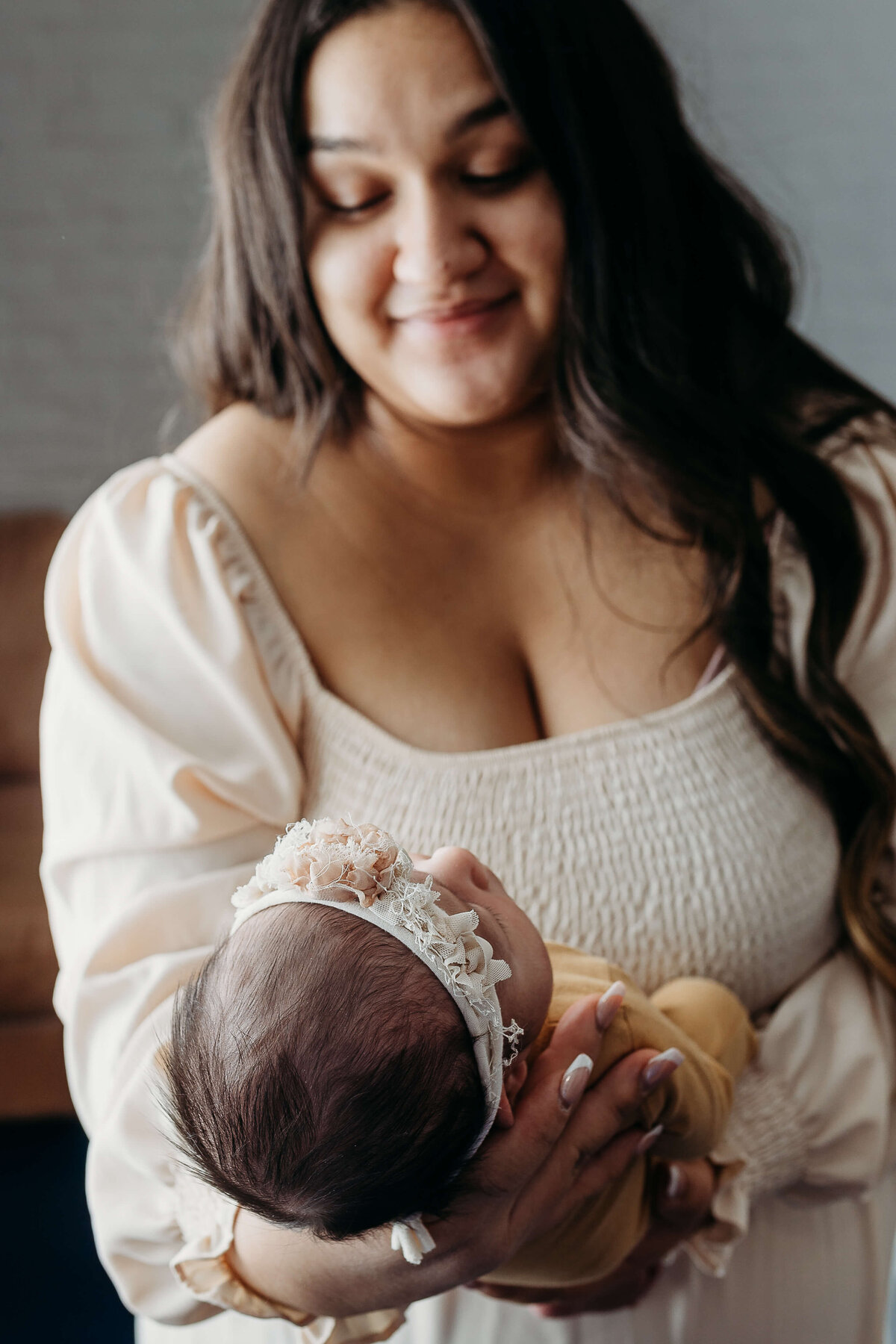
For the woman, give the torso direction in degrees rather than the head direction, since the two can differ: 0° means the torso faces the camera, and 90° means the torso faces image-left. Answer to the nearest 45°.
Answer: approximately 0°

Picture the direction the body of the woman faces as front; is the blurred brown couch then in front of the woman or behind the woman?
behind
